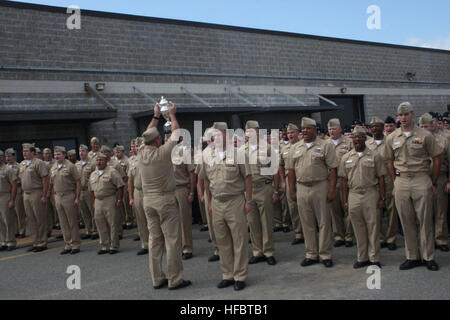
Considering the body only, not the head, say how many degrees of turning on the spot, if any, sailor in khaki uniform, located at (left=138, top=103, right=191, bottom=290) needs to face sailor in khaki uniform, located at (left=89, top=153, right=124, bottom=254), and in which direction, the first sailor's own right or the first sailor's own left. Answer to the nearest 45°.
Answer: approximately 45° to the first sailor's own left

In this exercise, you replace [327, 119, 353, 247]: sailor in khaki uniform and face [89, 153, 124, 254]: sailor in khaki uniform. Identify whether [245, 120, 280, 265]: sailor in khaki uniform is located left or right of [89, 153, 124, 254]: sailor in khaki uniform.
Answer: left

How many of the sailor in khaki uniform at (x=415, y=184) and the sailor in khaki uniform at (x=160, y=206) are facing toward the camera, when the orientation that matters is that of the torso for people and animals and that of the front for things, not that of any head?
1

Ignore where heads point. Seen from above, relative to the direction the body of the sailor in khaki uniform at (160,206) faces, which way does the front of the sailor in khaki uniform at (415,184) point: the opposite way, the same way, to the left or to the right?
the opposite way

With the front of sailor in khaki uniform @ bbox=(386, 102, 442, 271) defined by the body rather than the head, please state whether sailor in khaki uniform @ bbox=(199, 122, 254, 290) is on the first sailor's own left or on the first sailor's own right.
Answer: on the first sailor's own right

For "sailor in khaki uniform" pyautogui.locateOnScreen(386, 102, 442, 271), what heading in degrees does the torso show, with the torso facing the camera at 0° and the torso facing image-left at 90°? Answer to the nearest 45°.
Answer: approximately 0°

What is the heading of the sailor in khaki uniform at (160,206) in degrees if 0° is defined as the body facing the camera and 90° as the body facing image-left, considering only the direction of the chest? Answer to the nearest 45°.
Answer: approximately 225°

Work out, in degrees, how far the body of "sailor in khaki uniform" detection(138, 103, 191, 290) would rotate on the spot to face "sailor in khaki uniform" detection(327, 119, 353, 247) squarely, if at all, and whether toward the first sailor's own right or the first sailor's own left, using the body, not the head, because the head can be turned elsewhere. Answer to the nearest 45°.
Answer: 0° — they already face them

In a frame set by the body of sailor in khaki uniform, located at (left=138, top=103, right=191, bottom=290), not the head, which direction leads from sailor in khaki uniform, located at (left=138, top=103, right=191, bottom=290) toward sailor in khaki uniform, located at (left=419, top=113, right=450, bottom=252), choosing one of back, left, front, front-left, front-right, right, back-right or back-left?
front-right
